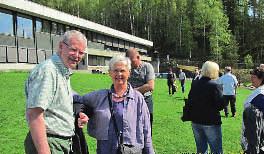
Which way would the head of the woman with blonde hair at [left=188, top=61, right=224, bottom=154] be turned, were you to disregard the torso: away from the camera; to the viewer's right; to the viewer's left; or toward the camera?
away from the camera

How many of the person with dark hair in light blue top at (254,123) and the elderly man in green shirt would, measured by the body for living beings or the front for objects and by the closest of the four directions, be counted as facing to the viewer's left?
1

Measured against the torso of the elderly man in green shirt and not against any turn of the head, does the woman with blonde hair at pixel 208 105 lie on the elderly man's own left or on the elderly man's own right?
on the elderly man's own left

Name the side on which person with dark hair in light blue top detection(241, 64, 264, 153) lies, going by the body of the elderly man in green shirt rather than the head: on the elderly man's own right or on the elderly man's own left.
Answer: on the elderly man's own left

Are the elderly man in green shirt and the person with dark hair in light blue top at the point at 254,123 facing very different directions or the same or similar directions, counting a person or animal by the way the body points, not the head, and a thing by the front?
very different directions

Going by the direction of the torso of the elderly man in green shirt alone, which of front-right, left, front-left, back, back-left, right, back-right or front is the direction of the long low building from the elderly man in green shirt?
back-left

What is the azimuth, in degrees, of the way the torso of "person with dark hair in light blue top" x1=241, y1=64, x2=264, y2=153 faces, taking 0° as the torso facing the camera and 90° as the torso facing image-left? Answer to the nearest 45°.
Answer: approximately 90°

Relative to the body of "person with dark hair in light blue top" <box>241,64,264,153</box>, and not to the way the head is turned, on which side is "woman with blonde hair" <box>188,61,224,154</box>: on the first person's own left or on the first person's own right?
on the first person's own right

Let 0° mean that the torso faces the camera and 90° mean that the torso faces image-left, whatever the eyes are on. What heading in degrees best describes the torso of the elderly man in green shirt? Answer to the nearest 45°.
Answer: approximately 315°

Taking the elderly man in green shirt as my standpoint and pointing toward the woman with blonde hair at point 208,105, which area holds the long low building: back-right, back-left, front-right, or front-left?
front-left

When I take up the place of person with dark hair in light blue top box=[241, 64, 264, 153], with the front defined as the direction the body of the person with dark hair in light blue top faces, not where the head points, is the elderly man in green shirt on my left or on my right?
on my left
